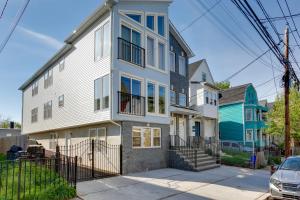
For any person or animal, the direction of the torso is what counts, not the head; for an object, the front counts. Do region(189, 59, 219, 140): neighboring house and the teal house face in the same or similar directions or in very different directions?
same or similar directions

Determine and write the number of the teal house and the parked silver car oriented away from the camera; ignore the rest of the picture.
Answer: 0

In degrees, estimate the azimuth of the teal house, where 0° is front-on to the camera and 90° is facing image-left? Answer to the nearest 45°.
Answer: approximately 315°

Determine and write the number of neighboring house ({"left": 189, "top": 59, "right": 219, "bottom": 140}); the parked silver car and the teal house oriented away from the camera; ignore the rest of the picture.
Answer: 0

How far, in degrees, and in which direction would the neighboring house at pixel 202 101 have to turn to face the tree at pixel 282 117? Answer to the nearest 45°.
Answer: approximately 90° to its left

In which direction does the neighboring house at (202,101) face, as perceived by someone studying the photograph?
facing the viewer and to the right of the viewer

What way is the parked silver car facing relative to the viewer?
toward the camera

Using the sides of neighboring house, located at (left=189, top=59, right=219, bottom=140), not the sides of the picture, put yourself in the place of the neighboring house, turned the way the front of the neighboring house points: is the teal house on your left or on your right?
on your left

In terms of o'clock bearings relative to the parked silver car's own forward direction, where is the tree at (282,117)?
The tree is roughly at 6 o'clock from the parked silver car.

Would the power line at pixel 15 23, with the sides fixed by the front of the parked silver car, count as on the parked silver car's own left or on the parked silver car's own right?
on the parked silver car's own right

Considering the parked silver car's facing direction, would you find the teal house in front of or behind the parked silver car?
behind
